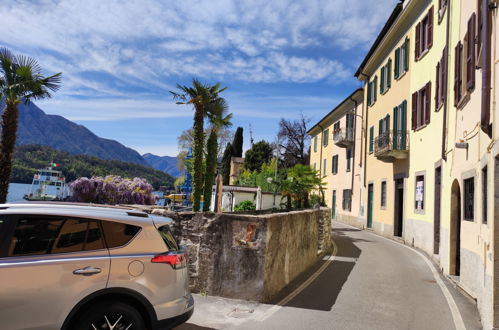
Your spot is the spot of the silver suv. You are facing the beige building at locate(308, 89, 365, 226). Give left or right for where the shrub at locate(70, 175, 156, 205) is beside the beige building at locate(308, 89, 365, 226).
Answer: left

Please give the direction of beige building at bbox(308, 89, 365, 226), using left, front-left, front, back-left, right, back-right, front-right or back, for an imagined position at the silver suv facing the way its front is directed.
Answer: back-right

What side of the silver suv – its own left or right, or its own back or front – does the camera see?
left

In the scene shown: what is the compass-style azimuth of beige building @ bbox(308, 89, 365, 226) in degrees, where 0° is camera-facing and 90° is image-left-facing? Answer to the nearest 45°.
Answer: approximately 45°

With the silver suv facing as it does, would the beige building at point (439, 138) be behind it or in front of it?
behind

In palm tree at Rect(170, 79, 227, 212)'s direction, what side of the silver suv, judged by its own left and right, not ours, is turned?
right

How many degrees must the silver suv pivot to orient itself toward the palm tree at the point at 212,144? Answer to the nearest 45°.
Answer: approximately 90° to its right

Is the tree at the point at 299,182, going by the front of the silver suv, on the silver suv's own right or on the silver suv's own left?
on the silver suv's own right
